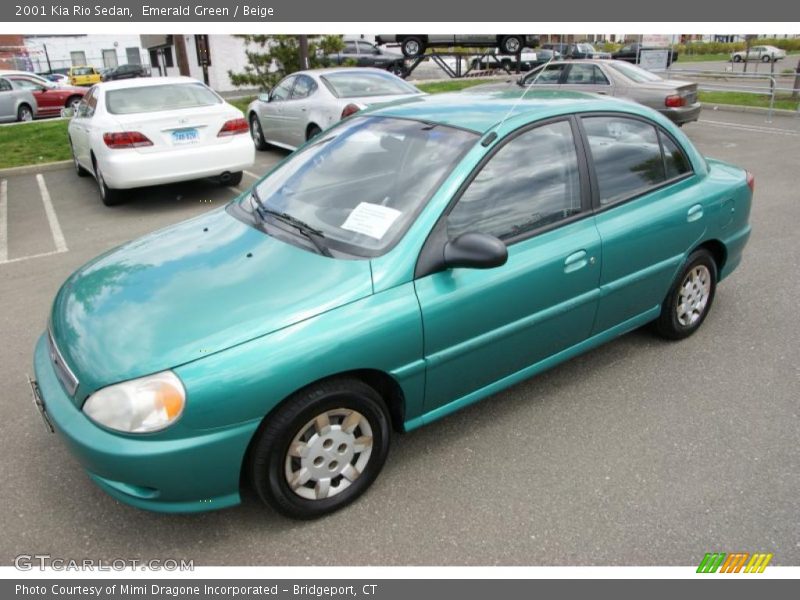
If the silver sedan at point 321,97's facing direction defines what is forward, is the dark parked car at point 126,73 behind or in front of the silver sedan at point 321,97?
in front

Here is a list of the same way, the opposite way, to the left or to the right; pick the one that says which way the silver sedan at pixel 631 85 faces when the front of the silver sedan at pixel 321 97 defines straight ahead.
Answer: the same way

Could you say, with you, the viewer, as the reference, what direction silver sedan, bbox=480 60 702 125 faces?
facing away from the viewer and to the left of the viewer

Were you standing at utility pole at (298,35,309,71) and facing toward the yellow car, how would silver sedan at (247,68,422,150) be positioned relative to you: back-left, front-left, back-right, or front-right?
back-left

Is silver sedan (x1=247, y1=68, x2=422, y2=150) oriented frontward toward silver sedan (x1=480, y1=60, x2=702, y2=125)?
no

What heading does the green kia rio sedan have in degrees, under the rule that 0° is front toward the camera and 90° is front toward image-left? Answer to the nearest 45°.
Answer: approximately 45°

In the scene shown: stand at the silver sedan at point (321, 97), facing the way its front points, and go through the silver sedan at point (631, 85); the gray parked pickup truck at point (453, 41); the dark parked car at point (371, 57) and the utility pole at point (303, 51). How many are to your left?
0

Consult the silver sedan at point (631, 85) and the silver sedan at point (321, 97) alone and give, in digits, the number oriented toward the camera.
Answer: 0

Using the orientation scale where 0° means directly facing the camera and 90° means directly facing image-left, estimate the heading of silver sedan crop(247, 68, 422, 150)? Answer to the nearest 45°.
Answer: approximately 135°

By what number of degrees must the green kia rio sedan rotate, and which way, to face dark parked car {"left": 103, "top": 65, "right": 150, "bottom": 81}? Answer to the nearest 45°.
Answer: approximately 135° to its right

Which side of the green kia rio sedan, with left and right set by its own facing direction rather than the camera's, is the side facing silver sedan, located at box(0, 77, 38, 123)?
right

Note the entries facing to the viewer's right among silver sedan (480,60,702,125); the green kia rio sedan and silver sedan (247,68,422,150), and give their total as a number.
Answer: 0

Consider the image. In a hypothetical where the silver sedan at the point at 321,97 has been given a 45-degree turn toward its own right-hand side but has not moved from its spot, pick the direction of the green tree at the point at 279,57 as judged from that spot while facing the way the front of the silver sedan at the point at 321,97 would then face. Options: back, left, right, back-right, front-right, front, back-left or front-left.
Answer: front

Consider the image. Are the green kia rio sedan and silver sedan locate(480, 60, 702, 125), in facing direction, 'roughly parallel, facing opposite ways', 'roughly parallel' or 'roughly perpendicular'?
roughly perpendicular

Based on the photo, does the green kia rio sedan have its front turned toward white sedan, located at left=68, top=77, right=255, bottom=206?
no

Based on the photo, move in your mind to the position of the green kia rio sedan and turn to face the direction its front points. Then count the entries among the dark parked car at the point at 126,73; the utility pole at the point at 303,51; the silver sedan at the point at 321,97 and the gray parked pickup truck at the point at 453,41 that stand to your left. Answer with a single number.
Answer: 0

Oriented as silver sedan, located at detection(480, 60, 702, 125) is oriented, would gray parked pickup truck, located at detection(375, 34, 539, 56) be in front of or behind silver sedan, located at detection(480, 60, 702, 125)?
in front

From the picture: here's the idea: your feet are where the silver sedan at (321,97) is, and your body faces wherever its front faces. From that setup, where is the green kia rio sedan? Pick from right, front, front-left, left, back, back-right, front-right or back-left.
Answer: back-left

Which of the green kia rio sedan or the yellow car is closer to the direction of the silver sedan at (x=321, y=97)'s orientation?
the yellow car

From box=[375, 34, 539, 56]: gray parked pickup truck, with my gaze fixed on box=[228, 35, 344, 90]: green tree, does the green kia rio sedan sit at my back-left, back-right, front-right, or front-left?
front-left
